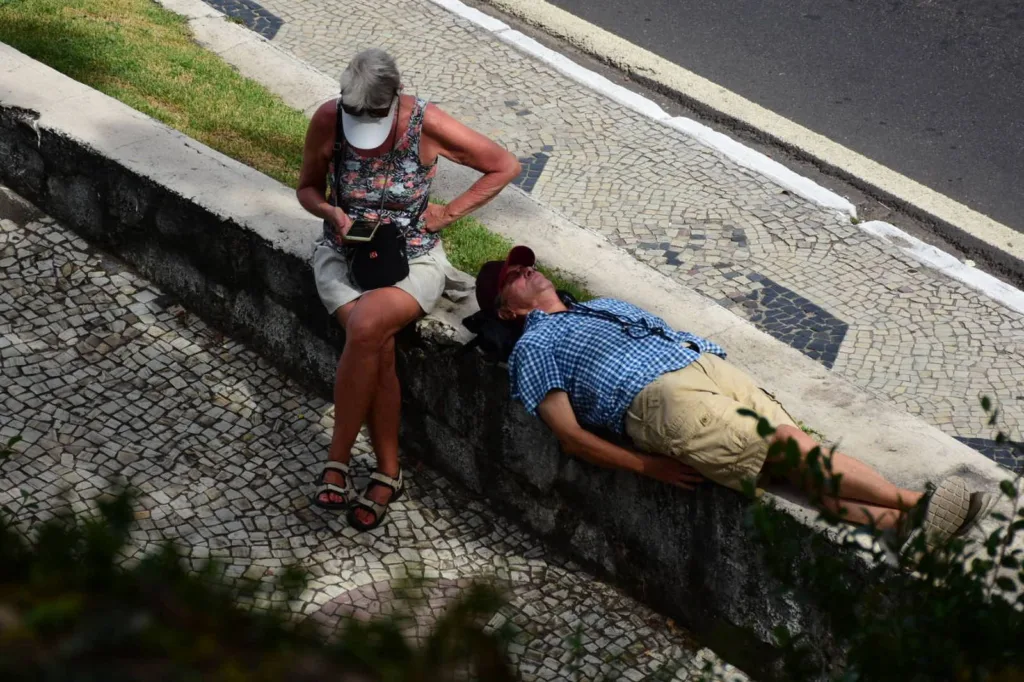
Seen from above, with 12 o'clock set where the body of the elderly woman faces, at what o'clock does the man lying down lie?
The man lying down is roughly at 10 o'clock from the elderly woman.

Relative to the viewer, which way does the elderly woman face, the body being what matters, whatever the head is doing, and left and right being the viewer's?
facing the viewer
